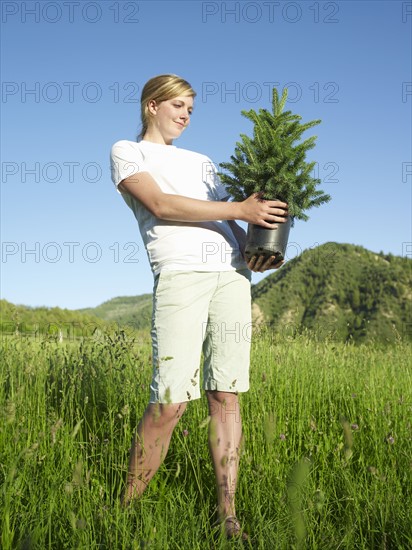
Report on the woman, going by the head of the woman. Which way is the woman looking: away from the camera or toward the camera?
toward the camera

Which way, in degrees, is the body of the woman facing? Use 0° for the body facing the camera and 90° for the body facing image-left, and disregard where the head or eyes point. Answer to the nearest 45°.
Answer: approximately 315°
